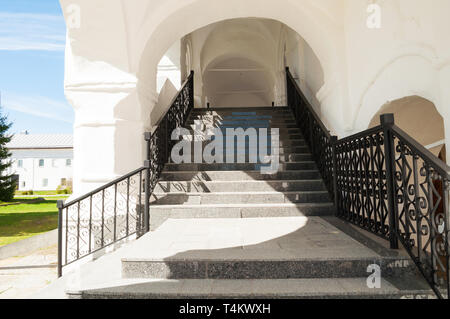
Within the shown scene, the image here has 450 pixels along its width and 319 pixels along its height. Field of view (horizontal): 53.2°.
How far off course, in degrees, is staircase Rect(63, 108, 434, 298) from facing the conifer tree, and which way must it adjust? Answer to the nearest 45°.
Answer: approximately 135° to its right

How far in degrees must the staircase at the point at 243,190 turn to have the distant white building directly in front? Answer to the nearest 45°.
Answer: approximately 135° to its right

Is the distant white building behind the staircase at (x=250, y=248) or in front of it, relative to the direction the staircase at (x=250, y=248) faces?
behind

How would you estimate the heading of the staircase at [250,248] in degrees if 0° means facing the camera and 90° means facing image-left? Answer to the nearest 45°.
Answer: approximately 0°
